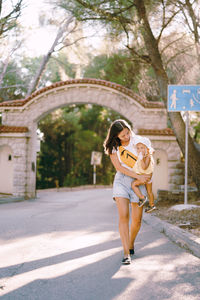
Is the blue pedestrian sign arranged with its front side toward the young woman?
yes

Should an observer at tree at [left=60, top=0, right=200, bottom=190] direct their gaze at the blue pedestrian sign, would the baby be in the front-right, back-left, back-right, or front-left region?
front-right

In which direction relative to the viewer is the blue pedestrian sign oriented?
toward the camera

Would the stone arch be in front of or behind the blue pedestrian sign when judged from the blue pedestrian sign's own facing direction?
behind

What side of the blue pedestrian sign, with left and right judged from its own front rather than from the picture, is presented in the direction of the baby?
front

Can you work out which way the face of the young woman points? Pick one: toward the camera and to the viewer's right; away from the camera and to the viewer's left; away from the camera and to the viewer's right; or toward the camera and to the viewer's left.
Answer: toward the camera and to the viewer's right
